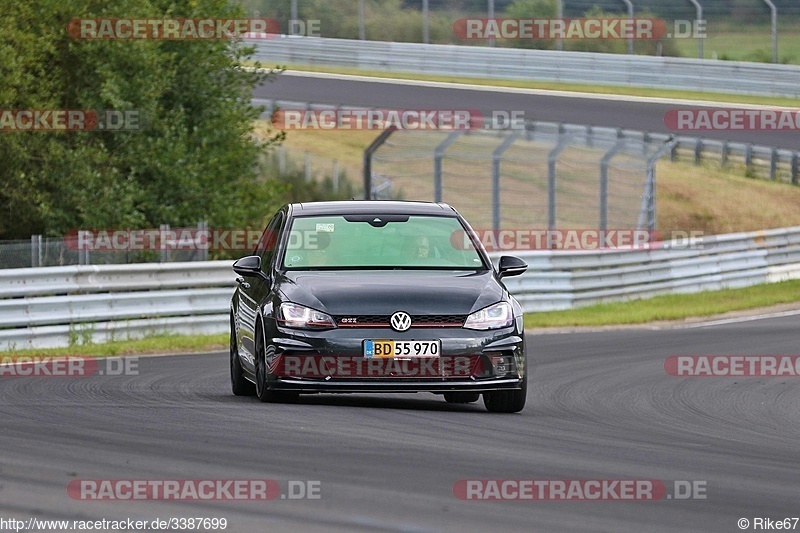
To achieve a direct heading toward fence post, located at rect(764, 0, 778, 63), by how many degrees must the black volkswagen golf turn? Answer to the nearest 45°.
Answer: approximately 180°

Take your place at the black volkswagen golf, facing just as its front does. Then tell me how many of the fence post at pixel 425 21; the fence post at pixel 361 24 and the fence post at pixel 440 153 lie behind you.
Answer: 3

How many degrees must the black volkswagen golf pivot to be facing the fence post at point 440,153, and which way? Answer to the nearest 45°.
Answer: approximately 180°

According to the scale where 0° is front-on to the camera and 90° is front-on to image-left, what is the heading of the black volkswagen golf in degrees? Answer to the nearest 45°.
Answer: approximately 0°

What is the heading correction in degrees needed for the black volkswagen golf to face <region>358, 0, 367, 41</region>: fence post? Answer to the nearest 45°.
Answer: approximately 180°

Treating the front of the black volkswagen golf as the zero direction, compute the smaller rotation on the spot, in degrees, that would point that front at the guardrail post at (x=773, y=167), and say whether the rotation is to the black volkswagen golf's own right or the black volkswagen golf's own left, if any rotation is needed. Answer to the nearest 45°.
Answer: approximately 180°

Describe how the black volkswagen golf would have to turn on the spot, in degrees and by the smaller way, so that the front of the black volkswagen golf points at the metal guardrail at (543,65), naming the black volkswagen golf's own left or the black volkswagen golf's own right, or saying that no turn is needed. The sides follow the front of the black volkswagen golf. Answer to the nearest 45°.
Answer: approximately 180°

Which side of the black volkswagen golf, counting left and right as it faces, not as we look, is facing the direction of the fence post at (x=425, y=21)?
back

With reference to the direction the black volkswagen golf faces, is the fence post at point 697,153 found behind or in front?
behind

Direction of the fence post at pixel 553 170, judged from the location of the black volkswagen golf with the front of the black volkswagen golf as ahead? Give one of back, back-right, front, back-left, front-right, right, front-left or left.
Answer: back
